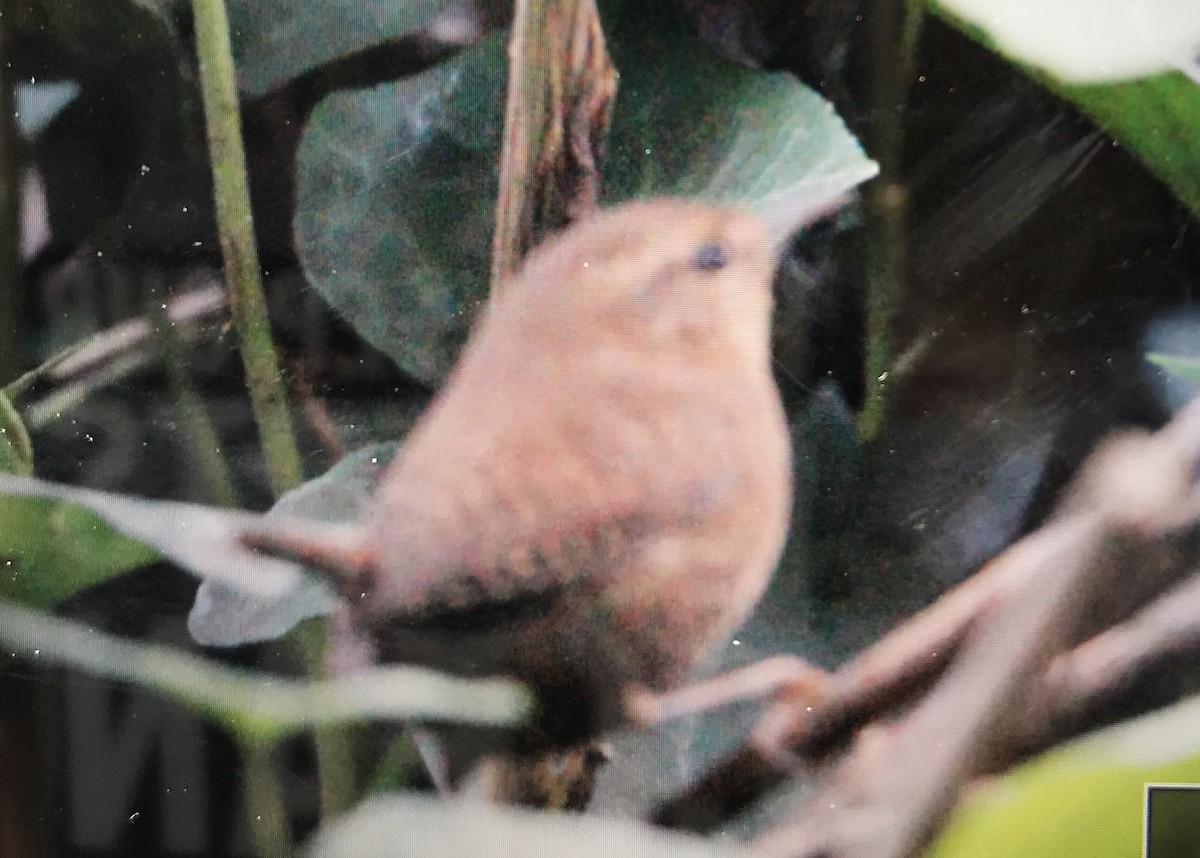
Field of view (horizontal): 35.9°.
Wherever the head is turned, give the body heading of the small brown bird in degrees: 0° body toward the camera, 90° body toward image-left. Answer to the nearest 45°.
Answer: approximately 270°
